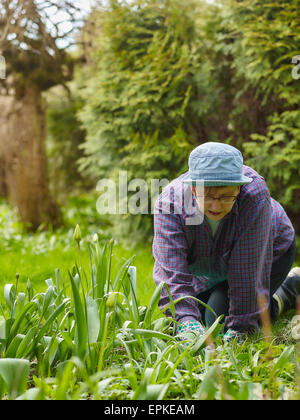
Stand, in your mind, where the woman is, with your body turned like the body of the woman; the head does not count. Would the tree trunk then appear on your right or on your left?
on your right

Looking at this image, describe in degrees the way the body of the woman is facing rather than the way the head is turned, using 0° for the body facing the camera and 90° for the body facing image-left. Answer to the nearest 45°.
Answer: approximately 45°
